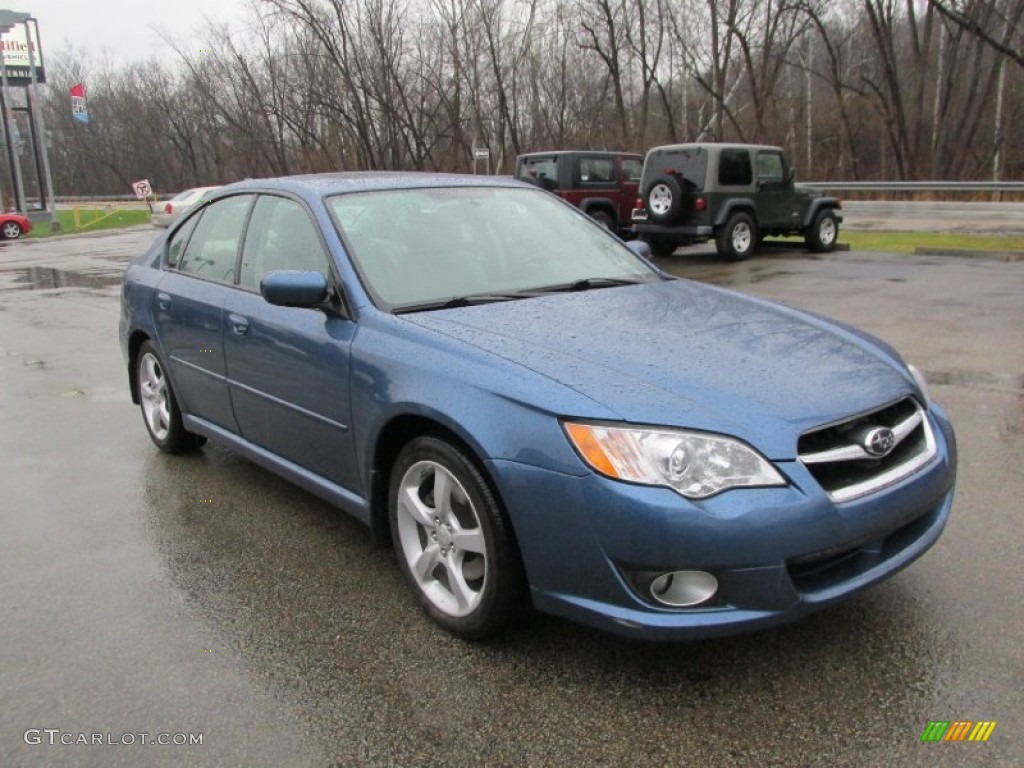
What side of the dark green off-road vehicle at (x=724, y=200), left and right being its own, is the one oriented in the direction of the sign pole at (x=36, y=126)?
left

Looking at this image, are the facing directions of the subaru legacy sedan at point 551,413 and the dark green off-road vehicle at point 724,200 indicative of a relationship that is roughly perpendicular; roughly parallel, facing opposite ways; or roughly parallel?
roughly perpendicular

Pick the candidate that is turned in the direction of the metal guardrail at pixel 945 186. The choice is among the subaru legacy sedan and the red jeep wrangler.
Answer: the red jeep wrangler

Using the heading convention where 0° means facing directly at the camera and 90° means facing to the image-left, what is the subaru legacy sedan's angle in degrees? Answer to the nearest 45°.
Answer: approximately 315°

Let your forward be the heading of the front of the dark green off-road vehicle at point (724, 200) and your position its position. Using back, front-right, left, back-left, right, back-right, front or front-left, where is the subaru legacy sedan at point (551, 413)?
back-right

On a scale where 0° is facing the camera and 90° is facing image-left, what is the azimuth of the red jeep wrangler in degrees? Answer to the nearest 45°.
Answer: approximately 225°

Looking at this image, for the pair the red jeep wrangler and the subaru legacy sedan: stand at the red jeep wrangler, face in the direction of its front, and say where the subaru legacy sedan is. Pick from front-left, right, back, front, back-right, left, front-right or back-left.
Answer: back-right

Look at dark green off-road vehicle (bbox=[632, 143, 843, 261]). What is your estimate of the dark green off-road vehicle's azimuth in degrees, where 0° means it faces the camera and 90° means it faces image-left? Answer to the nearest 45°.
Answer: approximately 225°
